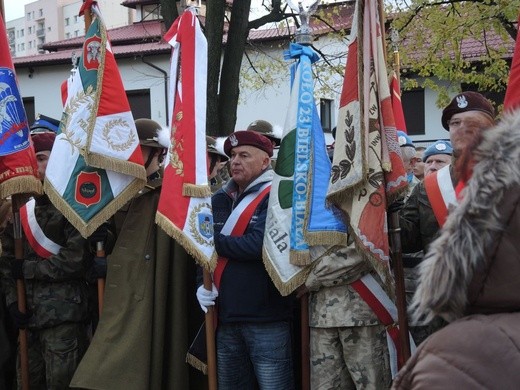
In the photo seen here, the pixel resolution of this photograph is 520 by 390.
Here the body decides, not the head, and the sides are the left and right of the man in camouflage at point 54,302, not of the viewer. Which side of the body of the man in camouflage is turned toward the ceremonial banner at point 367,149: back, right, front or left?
left

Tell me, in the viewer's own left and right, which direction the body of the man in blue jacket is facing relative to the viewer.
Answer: facing the viewer and to the left of the viewer

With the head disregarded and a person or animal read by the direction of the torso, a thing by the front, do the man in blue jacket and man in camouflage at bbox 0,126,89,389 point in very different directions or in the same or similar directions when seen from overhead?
same or similar directions

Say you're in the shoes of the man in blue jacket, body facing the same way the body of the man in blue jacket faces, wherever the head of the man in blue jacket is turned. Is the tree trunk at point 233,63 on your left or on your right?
on your right

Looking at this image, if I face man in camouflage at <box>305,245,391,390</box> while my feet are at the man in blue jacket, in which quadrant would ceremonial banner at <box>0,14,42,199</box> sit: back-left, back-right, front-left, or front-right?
back-right

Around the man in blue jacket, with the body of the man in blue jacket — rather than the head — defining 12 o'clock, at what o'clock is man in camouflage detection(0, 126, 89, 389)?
The man in camouflage is roughly at 2 o'clock from the man in blue jacket.

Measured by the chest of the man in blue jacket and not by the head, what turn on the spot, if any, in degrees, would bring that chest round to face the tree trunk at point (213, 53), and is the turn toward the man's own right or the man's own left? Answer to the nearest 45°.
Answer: approximately 135° to the man's own right

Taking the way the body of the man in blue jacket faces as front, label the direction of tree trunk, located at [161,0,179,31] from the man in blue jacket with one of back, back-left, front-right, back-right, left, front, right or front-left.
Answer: back-right

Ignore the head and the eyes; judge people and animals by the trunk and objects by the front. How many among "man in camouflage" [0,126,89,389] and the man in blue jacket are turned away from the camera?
0
